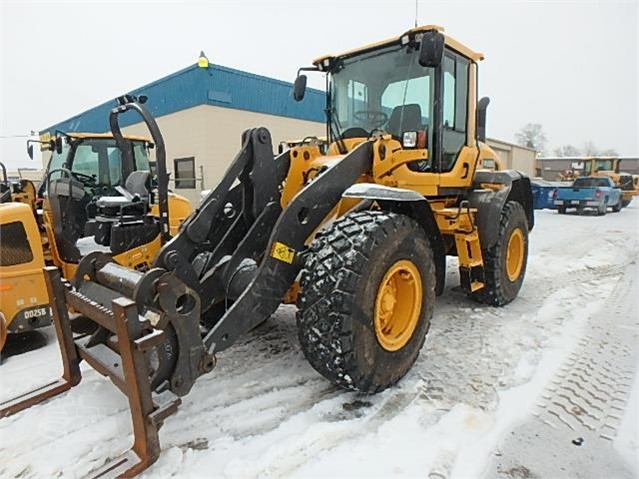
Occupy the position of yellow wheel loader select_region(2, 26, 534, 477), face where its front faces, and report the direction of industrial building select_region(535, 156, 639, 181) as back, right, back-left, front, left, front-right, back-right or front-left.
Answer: back

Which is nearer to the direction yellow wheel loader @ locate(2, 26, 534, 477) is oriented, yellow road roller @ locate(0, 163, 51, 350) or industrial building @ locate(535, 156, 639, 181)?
the yellow road roller

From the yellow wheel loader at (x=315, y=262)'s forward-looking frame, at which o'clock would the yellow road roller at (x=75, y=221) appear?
the yellow road roller at (x=75, y=221) is roughly at 3 o'clock from the yellow wheel loader at (x=315, y=262).

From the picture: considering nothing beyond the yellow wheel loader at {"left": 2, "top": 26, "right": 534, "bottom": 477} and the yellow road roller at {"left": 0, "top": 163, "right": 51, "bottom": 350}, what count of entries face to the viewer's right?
0

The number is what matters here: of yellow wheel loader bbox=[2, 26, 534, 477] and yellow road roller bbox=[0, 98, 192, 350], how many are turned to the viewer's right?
0

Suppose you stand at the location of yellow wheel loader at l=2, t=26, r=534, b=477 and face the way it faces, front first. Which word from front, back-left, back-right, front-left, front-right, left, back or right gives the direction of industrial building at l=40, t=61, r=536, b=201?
back-right

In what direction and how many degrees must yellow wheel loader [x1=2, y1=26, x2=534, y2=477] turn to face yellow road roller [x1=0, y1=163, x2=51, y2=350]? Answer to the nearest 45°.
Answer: approximately 90° to its right

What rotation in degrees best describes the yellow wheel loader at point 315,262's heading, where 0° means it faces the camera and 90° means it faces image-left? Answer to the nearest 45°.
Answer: approximately 45°

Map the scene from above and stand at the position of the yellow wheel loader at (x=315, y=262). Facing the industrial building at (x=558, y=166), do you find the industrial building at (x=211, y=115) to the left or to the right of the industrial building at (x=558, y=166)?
left
